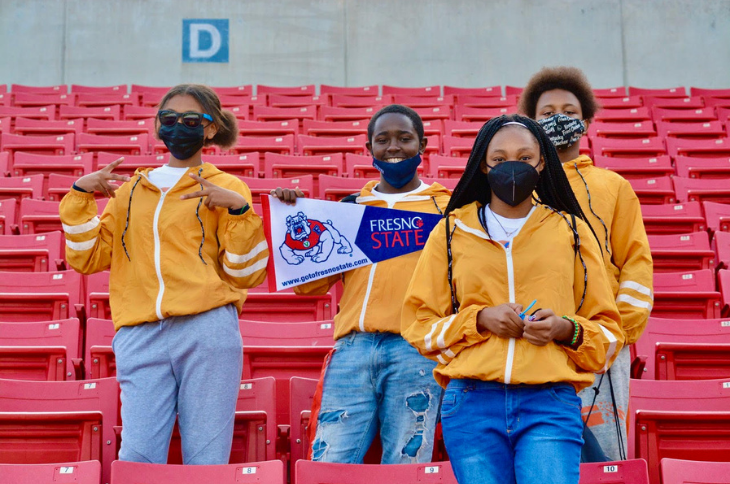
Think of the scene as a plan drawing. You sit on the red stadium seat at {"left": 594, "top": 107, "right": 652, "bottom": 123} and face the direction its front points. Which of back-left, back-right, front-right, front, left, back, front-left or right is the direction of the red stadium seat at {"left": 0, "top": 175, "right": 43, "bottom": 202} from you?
front-right

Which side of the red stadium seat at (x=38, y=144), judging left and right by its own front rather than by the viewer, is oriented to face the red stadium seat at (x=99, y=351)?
front

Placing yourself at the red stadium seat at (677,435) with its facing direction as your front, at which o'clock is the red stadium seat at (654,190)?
the red stadium seat at (654,190) is roughly at 6 o'clock from the red stadium seat at (677,435).
